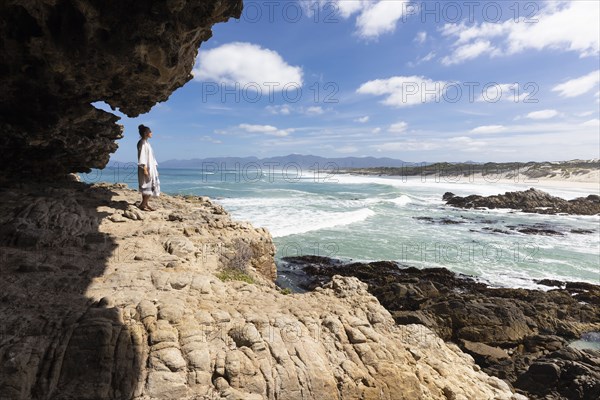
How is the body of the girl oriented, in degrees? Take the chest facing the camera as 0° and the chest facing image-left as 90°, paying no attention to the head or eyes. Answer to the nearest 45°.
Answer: approximately 270°

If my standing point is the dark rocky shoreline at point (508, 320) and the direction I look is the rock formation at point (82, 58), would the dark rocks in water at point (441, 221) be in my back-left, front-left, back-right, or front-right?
back-right

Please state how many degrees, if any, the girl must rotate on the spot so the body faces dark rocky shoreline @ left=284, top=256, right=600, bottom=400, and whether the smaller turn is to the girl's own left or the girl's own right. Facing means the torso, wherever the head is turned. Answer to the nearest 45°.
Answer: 0° — they already face it

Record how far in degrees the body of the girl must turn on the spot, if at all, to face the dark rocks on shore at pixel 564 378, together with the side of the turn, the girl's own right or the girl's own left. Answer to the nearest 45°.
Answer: approximately 45° to the girl's own right
